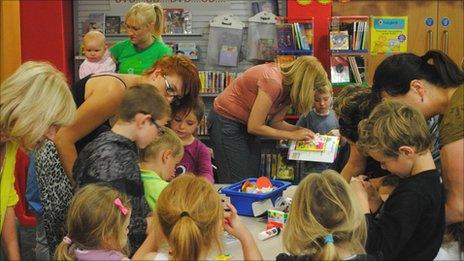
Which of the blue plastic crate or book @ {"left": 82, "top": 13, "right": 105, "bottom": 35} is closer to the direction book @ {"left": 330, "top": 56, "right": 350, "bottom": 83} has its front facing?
the blue plastic crate

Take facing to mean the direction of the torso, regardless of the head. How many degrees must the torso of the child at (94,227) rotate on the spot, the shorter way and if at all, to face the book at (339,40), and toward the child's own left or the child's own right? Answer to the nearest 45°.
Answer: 0° — they already face it

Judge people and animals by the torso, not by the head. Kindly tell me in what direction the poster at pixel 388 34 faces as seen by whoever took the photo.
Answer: facing the viewer

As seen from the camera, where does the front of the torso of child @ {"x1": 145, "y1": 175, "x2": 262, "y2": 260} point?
away from the camera

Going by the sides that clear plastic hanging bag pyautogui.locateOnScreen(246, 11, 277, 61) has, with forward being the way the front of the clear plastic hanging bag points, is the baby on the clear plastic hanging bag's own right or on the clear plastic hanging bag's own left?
on the clear plastic hanging bag's own right

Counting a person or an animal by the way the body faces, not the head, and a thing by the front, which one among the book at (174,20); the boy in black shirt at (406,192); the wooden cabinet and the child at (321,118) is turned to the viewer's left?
the boy in black shirt

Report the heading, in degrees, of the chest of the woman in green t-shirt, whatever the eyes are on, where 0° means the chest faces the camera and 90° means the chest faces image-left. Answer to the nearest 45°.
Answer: approximately 45°

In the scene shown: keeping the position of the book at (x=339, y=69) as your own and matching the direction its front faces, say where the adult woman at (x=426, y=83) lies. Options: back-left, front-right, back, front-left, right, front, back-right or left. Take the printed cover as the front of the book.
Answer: front

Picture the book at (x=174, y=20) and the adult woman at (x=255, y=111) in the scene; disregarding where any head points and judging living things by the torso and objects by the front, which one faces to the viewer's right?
the adult woman

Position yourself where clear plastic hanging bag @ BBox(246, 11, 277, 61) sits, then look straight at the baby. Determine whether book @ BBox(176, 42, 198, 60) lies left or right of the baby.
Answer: right

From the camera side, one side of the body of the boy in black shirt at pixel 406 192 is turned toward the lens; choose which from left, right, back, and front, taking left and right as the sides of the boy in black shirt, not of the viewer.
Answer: left

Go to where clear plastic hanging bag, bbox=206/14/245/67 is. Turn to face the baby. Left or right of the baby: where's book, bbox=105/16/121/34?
right

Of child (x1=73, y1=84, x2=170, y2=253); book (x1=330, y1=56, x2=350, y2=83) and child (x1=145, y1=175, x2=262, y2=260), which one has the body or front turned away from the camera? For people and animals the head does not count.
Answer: child (x1=145, y1=175, x2=262, y2=260)
